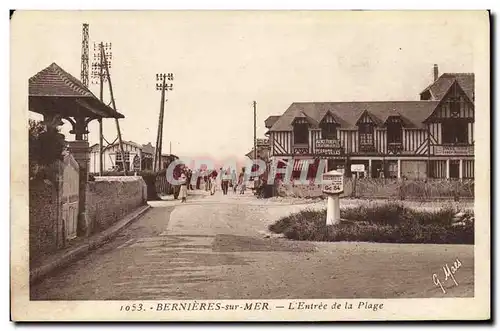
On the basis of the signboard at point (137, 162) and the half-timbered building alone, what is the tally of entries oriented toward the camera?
2

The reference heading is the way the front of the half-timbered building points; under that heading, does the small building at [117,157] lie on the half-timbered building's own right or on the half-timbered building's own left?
on the half-timbered building's own right

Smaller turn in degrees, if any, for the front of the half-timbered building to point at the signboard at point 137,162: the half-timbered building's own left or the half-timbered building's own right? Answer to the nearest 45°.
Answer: approximately 90° to the half-timbered building's own right

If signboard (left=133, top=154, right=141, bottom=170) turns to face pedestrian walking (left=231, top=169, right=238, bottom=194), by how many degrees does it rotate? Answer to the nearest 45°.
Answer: approximately 90° to its left

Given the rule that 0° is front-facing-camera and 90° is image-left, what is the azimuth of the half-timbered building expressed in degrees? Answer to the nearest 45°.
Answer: approximately 0°

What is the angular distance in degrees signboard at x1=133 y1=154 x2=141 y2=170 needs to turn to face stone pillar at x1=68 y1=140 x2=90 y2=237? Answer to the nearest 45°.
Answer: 0° — it already faces it

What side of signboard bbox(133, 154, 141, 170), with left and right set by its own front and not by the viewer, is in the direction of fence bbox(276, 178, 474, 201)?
left

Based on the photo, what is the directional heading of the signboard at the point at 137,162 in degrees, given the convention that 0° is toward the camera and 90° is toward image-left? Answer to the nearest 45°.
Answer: approximately 0°
